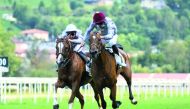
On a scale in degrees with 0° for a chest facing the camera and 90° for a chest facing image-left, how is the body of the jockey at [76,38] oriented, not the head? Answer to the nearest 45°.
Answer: approximately 45°

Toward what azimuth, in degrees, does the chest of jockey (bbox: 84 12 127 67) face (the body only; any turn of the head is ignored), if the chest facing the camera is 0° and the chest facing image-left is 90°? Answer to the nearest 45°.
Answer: approximately 45°
